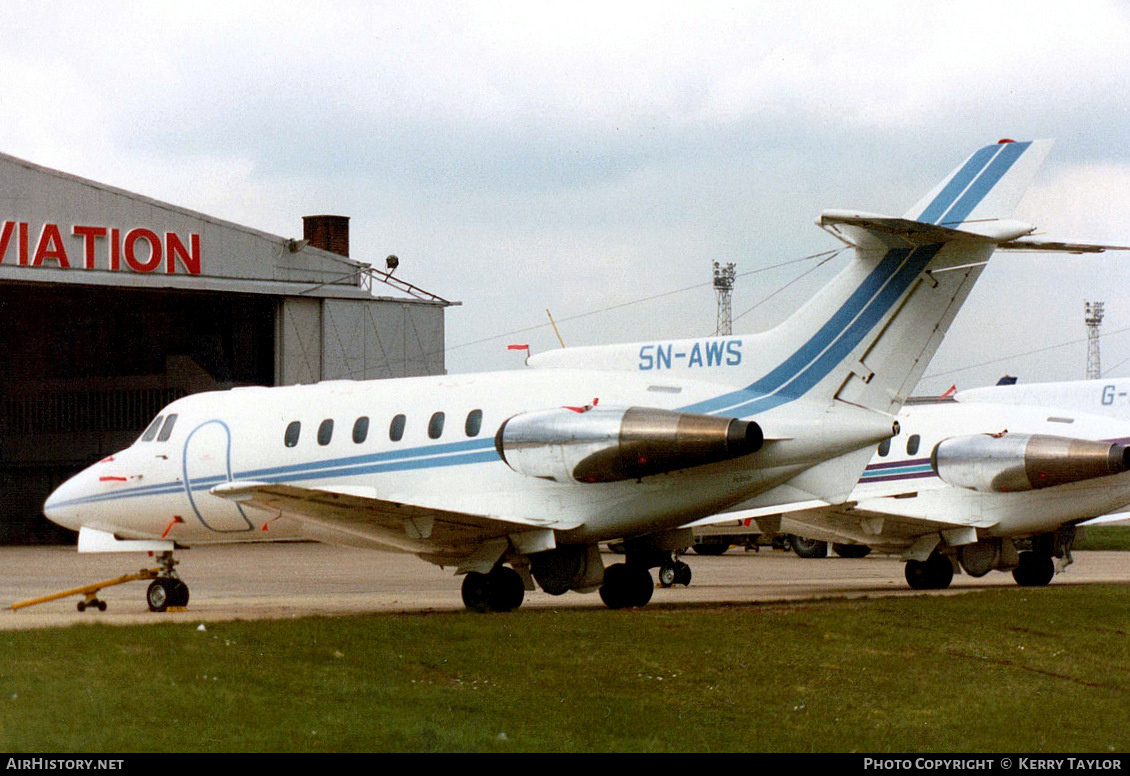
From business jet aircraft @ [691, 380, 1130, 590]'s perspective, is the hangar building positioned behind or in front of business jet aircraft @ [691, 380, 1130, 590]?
in front

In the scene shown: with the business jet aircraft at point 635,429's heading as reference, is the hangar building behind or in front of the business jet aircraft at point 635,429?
in front

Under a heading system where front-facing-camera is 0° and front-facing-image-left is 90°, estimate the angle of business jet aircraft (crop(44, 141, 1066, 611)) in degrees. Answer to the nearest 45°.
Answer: approximately 135°

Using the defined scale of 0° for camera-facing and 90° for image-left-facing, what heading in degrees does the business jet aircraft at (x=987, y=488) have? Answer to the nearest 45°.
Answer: approximately 135°

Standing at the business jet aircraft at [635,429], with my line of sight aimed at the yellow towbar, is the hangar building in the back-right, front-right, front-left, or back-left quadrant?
front-right

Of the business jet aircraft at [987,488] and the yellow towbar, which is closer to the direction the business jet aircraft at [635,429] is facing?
the yellow towbar

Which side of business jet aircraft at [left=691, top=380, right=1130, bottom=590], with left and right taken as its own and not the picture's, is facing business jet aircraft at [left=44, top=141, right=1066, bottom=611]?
left

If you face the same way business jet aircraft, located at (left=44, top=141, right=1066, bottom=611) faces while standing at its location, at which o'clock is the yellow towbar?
The yellow towbar is roughly at 11 o'clock from the business jet aircraft.

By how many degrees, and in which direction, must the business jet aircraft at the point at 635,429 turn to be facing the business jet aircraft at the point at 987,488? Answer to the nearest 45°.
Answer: approximately 90° to its right

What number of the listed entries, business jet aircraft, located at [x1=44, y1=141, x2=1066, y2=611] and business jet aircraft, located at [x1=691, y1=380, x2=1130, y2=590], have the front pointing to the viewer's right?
0

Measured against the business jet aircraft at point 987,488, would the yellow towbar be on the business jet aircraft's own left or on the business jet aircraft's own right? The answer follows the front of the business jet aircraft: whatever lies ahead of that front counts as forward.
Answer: on the business jet aircraft's own left

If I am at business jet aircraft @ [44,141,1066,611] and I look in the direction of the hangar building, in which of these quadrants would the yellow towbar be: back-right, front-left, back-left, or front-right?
front-left

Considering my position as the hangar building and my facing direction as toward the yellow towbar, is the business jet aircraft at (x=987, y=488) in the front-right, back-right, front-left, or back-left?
front-left

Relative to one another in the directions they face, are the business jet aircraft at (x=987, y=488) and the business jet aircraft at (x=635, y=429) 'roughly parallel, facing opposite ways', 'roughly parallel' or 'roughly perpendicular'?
roughly parallel
